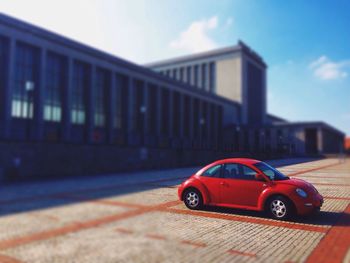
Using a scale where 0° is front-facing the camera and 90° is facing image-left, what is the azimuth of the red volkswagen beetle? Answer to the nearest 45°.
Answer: approximately 315°

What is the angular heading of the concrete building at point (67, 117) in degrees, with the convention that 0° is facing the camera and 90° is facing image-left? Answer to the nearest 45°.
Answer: approximately 315°

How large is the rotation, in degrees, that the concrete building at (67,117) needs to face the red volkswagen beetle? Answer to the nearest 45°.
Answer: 0° — it already faces it

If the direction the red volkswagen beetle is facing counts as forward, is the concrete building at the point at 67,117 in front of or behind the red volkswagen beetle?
behind
